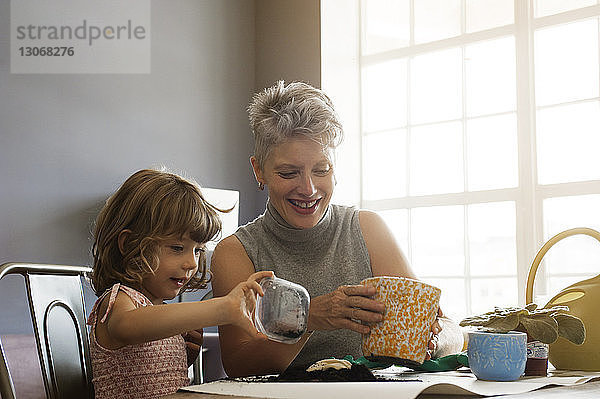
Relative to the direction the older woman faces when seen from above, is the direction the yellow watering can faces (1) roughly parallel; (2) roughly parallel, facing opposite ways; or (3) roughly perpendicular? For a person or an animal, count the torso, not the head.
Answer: roughly perpendicular

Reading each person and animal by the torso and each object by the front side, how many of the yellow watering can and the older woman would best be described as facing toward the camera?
1

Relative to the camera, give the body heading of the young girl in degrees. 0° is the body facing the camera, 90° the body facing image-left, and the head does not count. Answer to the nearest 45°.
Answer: approximately 315°

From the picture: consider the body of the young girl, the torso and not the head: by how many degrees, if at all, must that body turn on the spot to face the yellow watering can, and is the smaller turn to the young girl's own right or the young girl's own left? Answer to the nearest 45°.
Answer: approximately 45° to the young girl's own left
